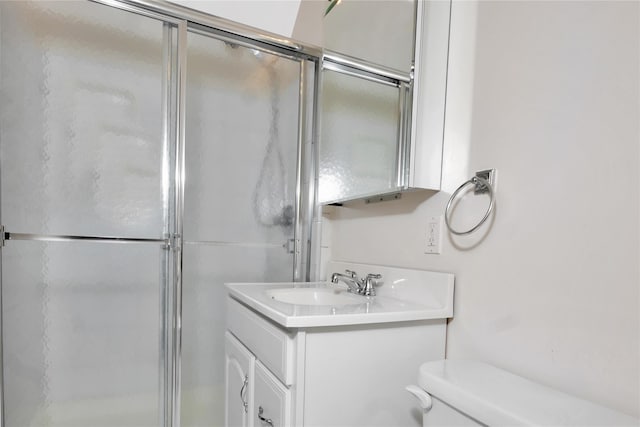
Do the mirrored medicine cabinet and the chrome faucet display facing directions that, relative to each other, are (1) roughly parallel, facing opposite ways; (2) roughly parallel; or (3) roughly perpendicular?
roughly parallel

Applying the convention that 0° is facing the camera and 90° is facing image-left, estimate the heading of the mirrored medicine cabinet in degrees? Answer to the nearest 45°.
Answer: approximately 45°

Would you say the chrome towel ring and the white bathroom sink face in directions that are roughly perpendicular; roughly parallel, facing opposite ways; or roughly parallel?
roughly parallel

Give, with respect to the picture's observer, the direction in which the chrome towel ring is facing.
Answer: facing the viewer and to the left of the viewer

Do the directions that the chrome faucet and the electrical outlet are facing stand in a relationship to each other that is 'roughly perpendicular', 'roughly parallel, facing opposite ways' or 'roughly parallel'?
roughly parallel

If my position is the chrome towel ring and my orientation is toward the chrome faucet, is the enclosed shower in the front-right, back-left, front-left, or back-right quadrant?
front-left

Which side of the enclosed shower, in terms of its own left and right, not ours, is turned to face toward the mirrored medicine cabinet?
front

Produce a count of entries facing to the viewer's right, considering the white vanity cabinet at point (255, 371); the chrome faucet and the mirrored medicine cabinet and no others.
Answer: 0

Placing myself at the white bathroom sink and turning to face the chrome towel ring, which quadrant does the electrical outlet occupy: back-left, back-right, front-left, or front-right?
front-left
